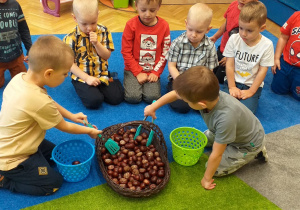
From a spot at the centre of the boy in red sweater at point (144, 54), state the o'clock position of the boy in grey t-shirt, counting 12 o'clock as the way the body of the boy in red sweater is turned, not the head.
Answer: The boy in grey t-shirt is roughly at 11 o'clock from the boy in red sweater.

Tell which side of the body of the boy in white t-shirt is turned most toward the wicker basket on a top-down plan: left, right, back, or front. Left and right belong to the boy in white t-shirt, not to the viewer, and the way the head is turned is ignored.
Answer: front

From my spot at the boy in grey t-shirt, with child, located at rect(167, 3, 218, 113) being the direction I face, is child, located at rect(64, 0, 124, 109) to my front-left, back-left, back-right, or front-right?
front-left

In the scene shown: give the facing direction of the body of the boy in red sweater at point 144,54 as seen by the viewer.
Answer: toward the camera

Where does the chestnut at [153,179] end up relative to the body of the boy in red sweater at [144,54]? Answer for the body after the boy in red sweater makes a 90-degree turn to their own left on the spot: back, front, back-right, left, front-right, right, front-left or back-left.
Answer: right

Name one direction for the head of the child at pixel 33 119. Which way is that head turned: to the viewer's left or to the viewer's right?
to the viewer's right

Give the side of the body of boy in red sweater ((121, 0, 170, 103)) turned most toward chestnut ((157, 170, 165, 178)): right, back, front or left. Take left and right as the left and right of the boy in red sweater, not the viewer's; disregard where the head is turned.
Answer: front

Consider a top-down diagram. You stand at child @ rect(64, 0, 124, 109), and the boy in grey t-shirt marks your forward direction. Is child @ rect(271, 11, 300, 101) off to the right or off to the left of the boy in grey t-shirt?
left

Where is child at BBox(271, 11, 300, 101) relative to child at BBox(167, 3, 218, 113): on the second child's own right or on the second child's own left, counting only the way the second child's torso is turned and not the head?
on the second child's own left

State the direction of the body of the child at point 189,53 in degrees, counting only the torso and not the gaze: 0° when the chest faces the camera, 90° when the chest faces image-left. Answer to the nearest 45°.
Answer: approximately 0°

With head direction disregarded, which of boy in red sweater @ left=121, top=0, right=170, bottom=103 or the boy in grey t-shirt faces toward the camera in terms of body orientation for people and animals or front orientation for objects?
the boy in red sweater

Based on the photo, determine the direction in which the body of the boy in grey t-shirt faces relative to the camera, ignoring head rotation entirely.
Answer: to the viewer's left

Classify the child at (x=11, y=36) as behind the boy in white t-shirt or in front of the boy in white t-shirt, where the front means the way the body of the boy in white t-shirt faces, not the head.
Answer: in front

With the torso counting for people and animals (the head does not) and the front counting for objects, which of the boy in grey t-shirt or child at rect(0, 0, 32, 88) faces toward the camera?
the child

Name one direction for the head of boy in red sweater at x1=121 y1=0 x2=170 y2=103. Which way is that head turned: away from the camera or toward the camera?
toward the camera

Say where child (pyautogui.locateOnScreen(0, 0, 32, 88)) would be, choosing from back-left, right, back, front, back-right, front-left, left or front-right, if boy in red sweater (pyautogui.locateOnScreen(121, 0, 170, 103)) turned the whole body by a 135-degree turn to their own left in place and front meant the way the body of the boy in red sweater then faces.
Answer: back-left

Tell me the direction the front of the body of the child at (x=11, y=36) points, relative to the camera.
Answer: toward the camera

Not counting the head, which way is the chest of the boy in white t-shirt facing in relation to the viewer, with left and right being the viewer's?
facing the viewer and to the left of the viewer

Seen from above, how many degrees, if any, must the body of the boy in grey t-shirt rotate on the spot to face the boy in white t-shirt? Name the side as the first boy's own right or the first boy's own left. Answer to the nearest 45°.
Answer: approximately 90° to the first boy's own right

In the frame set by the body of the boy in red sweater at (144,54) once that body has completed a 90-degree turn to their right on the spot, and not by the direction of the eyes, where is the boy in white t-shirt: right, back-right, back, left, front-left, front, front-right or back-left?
back

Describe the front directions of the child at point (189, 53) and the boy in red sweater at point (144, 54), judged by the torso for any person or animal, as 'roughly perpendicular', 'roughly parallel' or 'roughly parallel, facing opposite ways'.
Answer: roughly parallel
